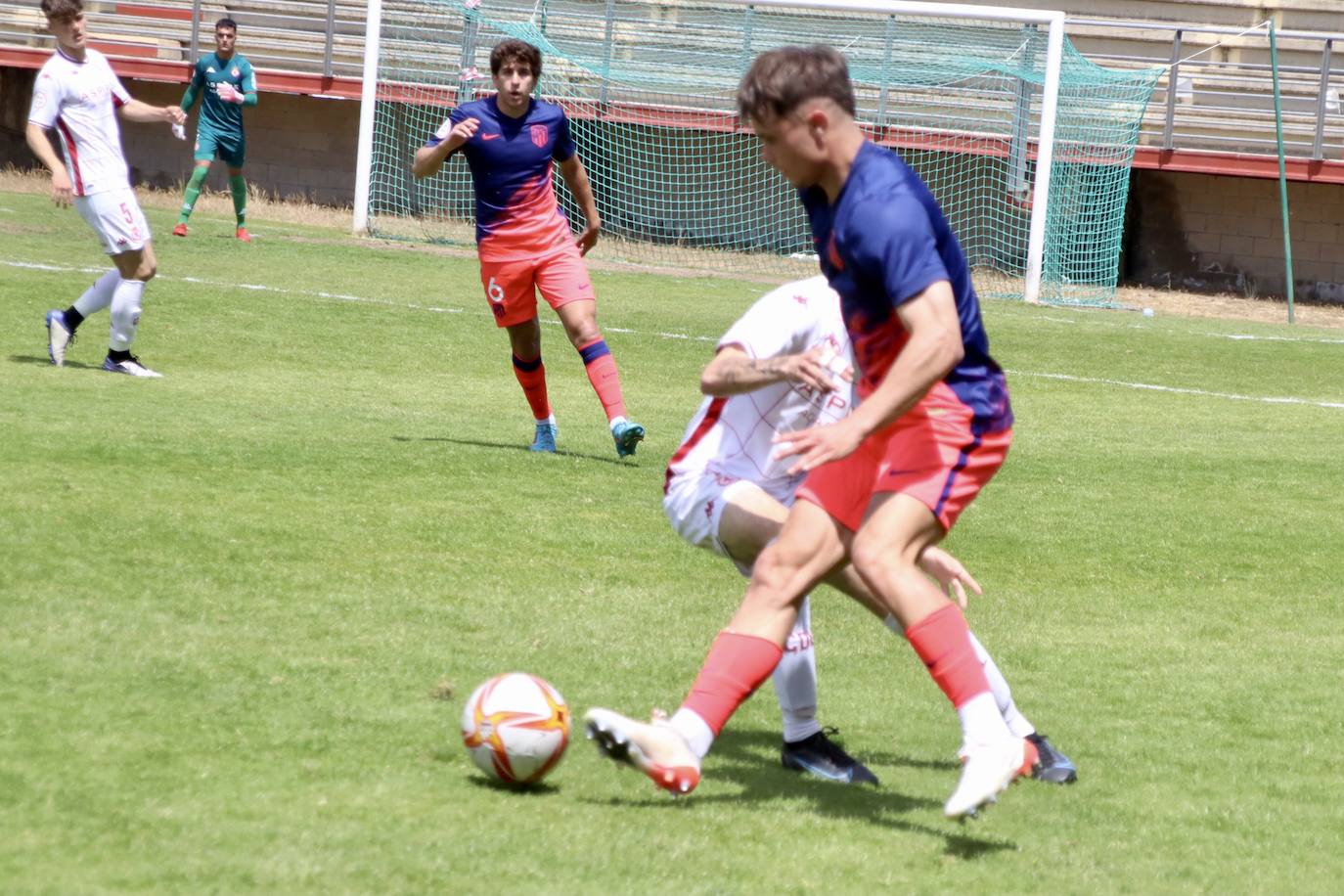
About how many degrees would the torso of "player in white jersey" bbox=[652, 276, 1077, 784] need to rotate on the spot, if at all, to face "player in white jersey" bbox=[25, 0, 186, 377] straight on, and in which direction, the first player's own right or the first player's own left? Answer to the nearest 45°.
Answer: approximately 180°

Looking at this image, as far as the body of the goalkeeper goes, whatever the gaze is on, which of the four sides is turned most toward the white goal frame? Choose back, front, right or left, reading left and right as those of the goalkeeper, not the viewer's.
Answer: left

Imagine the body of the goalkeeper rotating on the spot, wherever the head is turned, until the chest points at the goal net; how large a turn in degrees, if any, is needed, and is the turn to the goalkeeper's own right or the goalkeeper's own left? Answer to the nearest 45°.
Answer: approximately 135° to the goalkeeper's own left

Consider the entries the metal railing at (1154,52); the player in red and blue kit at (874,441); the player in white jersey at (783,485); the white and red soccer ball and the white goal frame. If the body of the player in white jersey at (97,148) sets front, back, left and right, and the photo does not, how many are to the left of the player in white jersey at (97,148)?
2

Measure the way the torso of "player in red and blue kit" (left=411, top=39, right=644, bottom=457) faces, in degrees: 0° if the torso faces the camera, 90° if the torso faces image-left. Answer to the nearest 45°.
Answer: approximately 0°

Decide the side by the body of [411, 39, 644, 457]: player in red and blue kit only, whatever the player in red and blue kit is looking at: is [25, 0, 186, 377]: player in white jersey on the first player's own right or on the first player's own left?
on the first player's own right

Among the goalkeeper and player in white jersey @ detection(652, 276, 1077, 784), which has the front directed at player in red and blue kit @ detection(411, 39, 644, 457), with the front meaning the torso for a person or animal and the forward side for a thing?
the goalkeeper

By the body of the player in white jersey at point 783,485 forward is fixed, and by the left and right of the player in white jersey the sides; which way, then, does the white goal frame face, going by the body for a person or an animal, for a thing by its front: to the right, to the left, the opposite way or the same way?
to the right
